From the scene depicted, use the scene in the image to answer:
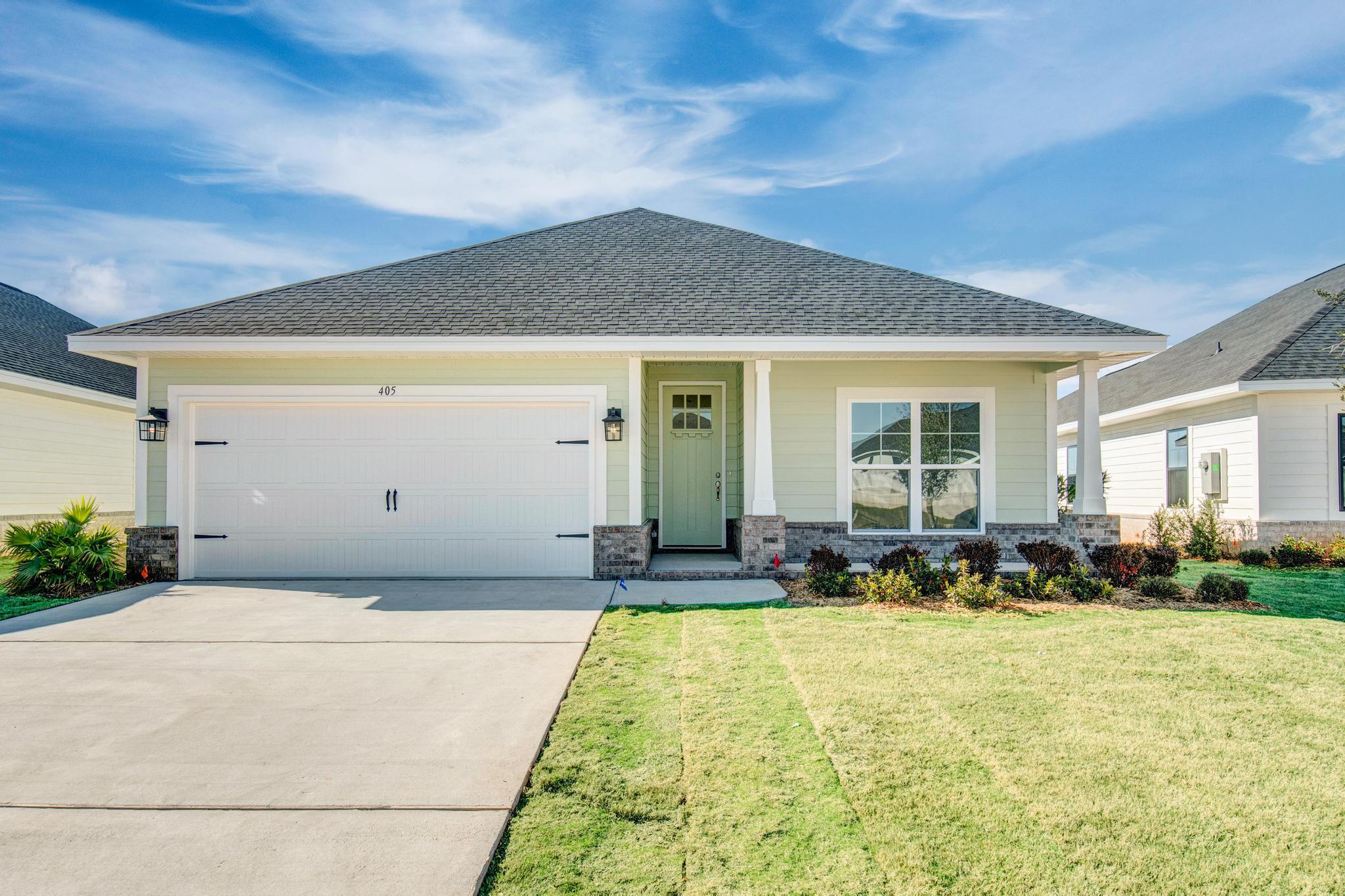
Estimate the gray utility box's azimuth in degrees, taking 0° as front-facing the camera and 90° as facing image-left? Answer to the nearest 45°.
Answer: approximately 45°

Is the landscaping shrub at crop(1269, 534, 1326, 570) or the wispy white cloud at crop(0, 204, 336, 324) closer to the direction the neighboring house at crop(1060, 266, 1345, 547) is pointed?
the landscaping shrub

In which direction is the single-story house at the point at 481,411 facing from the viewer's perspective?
toward the camera

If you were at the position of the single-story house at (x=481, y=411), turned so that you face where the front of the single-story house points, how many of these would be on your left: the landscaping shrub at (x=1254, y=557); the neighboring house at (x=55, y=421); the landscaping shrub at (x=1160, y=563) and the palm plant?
2

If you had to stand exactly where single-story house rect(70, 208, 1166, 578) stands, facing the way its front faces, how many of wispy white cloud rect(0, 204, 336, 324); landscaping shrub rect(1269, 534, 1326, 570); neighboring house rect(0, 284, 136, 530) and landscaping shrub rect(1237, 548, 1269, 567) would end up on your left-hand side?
2

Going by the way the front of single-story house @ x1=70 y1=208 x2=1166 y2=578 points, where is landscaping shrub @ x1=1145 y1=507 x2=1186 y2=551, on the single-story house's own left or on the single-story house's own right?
on the single-story house's own left

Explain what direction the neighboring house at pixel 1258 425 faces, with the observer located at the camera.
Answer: facing the viewer

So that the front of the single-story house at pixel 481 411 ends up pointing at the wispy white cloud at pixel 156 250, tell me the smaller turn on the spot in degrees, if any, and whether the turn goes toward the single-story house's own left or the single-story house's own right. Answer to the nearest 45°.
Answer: approximately 135° to the single-story house's own right

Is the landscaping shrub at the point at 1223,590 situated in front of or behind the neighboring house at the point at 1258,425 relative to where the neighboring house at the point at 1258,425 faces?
in front

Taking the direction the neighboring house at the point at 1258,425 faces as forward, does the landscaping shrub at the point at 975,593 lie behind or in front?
in front

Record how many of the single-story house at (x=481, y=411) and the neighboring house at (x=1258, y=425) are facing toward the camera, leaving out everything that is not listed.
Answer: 2

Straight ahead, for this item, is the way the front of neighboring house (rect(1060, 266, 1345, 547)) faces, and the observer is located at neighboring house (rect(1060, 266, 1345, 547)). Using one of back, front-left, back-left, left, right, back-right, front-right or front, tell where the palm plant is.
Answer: front-right

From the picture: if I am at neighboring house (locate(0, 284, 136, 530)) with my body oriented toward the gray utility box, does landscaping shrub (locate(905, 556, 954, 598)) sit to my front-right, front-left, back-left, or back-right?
front-right

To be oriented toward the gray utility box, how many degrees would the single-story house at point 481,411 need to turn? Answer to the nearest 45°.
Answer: approximately 90° to its left
